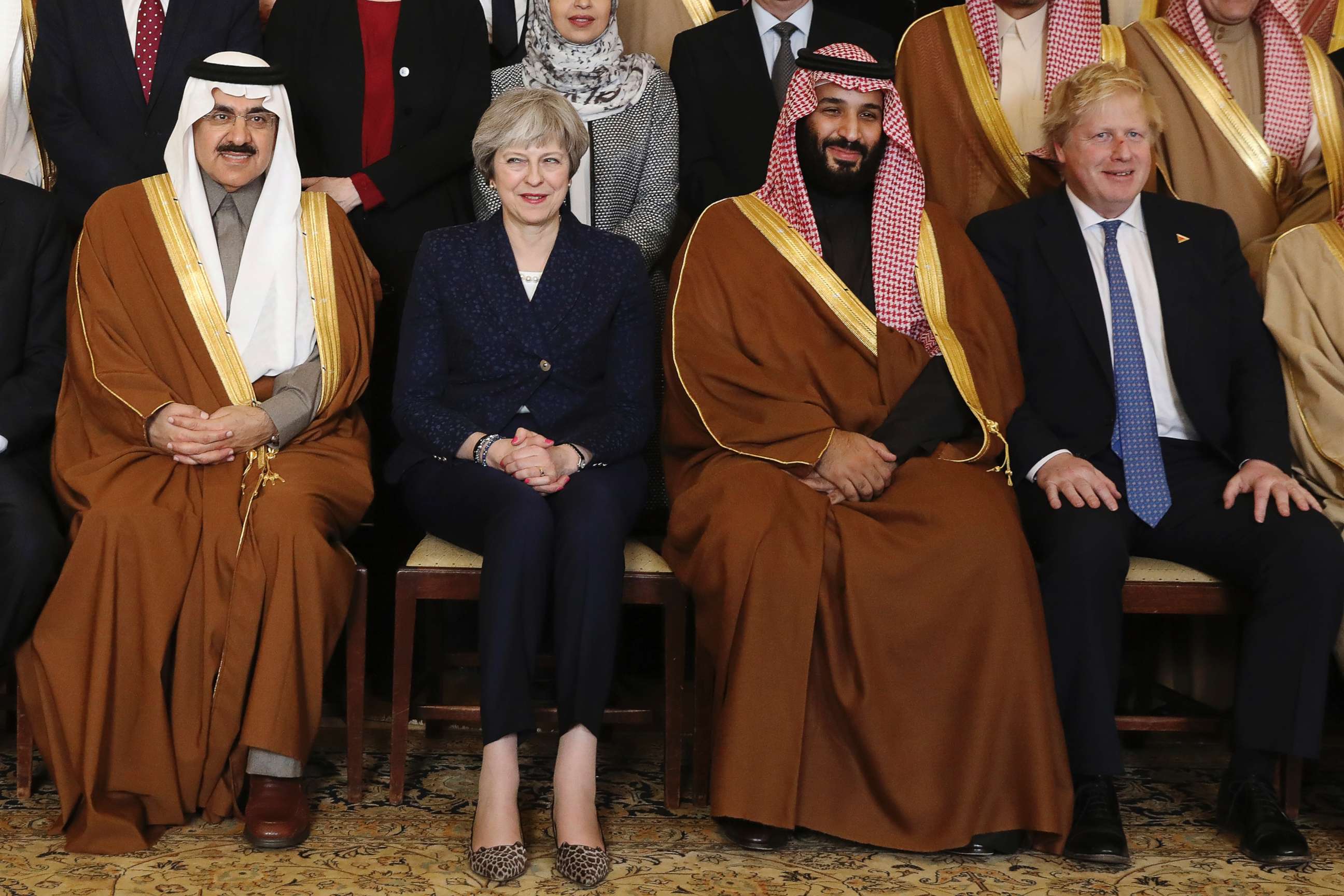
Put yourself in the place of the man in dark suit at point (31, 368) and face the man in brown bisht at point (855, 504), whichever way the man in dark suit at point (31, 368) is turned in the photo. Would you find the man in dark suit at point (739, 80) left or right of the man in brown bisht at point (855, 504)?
left

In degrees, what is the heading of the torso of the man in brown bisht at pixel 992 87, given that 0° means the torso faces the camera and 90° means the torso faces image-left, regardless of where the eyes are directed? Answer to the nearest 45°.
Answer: approximately 0°

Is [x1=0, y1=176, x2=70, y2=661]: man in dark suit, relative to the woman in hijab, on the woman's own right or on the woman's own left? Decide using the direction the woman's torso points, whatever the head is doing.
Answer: on the woman's own right

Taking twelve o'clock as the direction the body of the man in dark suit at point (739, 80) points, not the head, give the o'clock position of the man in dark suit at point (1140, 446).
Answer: the man in dark suit at point (1140, 446) is roughly at 10 o'clock from the man in dark suit at point (739, 80).

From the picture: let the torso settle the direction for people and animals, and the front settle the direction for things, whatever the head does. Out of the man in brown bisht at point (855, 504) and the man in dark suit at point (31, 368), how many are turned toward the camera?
2

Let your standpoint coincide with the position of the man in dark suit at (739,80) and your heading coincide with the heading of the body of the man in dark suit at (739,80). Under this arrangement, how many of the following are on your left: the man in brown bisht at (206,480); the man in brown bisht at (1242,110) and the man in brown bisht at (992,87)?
2

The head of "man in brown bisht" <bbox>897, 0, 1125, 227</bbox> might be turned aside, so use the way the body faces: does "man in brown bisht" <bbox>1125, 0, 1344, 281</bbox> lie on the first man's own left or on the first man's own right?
on the first man's own left

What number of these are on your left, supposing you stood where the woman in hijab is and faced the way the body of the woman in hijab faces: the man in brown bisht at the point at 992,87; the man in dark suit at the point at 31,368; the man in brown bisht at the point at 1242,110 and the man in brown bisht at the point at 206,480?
2

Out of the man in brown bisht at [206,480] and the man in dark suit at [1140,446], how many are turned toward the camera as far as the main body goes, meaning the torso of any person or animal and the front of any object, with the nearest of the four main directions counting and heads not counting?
2
